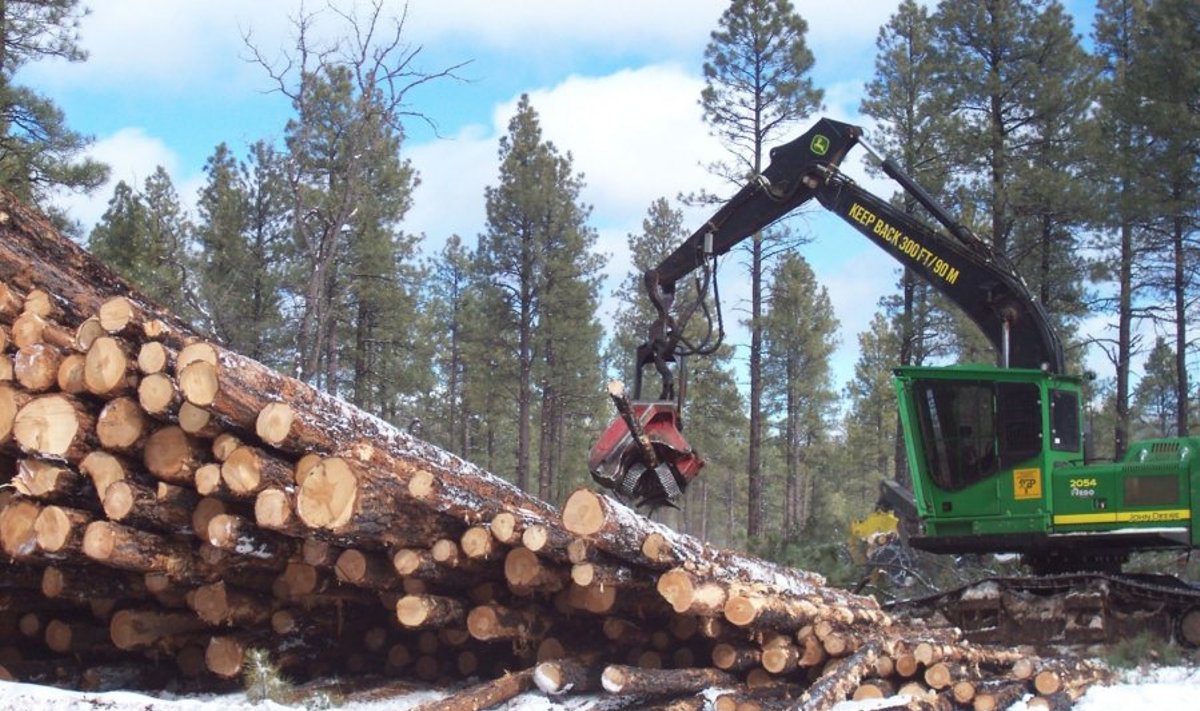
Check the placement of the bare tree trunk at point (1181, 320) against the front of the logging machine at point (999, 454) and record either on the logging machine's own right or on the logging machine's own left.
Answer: on the logging machine's own right

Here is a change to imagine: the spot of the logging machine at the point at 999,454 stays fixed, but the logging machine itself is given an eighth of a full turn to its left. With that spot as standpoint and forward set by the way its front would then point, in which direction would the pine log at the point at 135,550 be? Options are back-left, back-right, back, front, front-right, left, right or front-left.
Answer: front

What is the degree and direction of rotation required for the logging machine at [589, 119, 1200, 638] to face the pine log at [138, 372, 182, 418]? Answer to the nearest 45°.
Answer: approximately 45° to its left

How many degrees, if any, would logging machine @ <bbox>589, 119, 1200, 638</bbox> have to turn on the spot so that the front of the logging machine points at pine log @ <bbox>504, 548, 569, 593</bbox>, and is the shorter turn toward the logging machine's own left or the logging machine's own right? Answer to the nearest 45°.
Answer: approximately 45° to the logging machine's own left

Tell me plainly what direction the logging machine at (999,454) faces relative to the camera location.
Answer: facing to the left of the viewer

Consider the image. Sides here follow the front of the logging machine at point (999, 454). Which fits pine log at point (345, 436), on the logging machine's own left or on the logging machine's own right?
on the logging machine's own left

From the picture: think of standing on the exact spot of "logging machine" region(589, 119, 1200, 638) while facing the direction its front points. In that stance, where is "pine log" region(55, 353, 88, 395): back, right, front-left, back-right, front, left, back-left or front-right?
front-left

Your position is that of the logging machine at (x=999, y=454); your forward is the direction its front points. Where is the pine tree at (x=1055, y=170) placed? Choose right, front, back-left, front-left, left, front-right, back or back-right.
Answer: right

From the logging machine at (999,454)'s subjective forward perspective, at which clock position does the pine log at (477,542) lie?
The pine log is roughly at 10 o'clock from the logging machine.

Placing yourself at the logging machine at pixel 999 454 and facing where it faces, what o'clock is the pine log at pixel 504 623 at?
The pine log is roughly at 10 o'clock from the logging machine.

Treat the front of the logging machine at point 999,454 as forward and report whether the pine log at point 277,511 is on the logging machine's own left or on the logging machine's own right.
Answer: on the logging machine's own left

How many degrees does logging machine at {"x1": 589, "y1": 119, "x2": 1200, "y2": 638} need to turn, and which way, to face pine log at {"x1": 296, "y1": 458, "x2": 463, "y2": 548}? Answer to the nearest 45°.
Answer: approximately 45° to its left

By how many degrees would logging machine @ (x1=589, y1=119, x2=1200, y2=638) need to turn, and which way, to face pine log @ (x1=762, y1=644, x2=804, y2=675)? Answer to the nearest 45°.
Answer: approximately 90° to its left

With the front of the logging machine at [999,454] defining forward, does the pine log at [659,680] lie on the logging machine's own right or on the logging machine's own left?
on the logging machine's own left

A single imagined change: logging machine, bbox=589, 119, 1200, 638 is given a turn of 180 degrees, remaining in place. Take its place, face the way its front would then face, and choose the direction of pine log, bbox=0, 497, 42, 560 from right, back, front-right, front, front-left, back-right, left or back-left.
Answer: back-right
